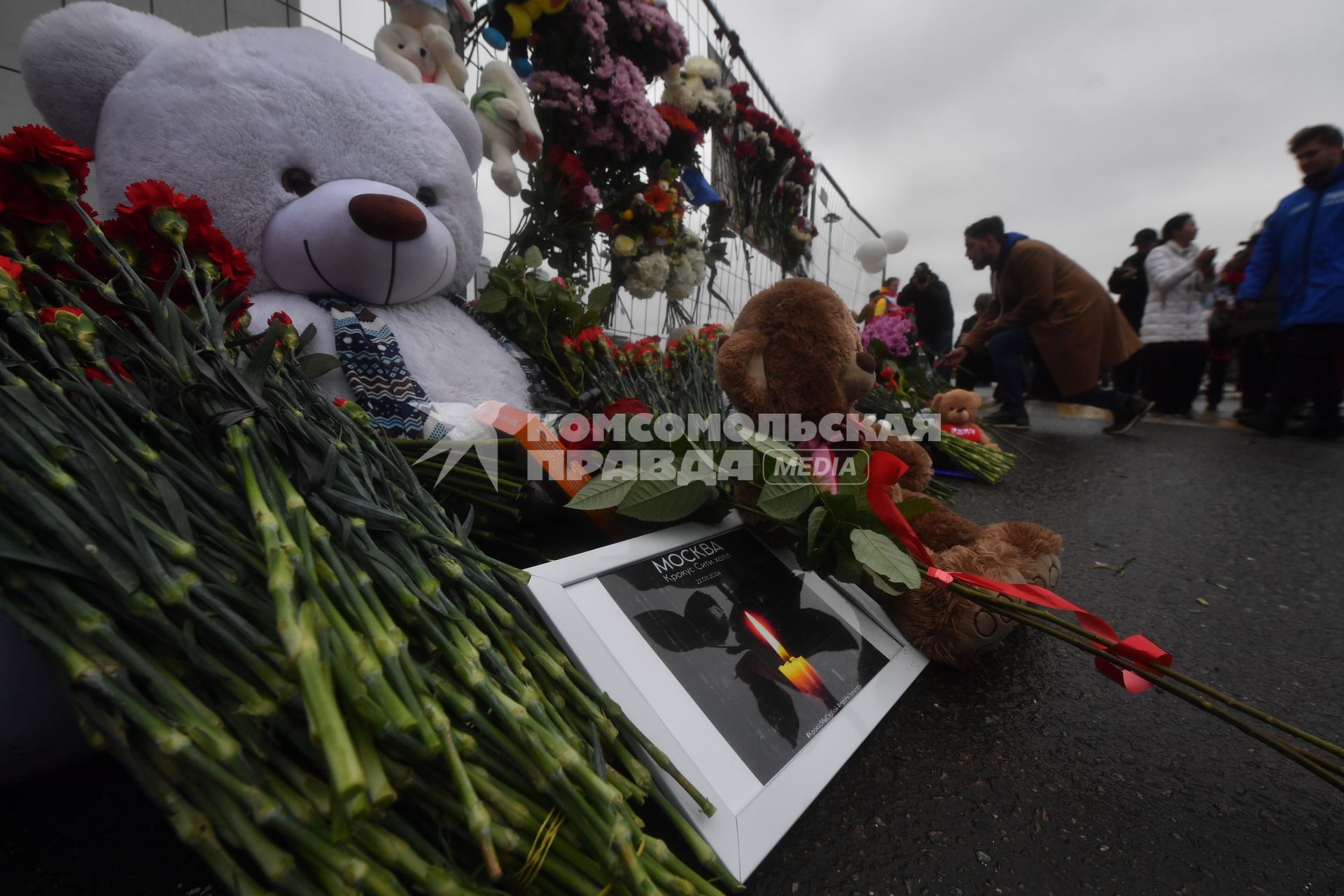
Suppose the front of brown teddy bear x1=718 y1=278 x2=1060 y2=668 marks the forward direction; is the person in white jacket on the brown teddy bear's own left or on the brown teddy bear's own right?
on the brown teddy bear's own left

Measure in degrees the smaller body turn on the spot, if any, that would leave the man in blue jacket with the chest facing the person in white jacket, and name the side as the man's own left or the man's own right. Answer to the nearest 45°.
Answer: approximately 90° to the man's own right

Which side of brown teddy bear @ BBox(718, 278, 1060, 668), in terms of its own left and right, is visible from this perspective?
right

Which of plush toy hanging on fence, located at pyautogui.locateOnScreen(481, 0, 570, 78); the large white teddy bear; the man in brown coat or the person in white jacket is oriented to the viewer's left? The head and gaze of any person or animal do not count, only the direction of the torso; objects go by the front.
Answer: the man in brown coat

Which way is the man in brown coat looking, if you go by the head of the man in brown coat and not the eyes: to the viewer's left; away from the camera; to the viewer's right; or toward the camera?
to the viewer's left

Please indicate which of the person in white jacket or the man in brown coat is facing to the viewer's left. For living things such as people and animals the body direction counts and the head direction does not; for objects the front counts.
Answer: the man in brown coat

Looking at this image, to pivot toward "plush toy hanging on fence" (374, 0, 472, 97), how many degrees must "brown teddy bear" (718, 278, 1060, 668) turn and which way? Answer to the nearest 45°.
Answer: approximately 180°

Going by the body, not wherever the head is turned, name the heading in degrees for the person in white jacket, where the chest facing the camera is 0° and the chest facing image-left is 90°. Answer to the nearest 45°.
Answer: approximately 315°

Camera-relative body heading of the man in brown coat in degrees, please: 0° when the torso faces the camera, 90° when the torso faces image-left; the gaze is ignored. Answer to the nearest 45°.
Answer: approximately 90°

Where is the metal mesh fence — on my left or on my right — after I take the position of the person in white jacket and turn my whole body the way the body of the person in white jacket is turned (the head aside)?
on my right
